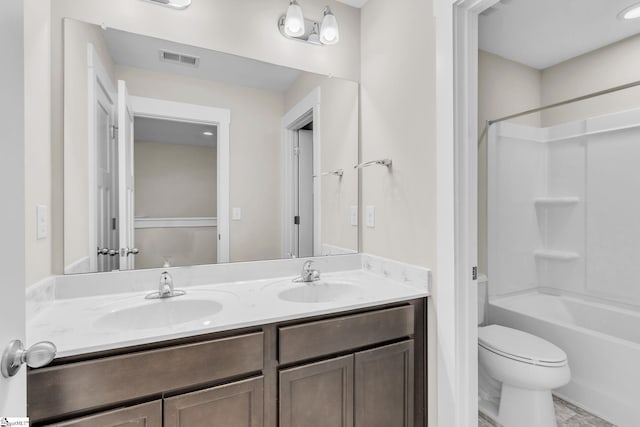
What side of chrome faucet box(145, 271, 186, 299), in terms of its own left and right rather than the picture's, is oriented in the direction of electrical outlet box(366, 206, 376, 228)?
left

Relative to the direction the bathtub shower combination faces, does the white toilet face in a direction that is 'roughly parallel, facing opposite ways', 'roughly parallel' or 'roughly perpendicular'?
roughly perpendicular

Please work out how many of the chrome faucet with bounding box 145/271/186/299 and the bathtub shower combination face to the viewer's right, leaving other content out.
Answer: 0

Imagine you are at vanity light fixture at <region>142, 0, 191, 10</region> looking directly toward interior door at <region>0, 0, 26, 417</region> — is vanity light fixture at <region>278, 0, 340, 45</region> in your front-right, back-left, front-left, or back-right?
back-left

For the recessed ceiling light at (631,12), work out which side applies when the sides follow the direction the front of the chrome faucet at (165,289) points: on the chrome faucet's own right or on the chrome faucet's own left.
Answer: on the chrome faucet's own left

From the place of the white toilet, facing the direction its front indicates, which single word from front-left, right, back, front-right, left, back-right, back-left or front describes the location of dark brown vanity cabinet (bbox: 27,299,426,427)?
right

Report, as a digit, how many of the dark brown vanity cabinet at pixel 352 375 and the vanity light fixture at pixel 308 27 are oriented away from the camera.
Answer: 0

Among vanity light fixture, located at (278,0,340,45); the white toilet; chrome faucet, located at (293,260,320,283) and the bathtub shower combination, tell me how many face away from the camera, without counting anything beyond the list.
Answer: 0

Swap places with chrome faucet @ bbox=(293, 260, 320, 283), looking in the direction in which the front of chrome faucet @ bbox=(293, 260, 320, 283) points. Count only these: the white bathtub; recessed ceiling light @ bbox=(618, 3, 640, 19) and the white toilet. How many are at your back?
0

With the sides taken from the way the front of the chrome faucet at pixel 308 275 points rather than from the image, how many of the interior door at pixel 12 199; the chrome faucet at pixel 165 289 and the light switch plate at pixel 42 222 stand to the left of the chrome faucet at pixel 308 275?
0

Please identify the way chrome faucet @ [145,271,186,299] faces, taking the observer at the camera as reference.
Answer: facing the viewer
